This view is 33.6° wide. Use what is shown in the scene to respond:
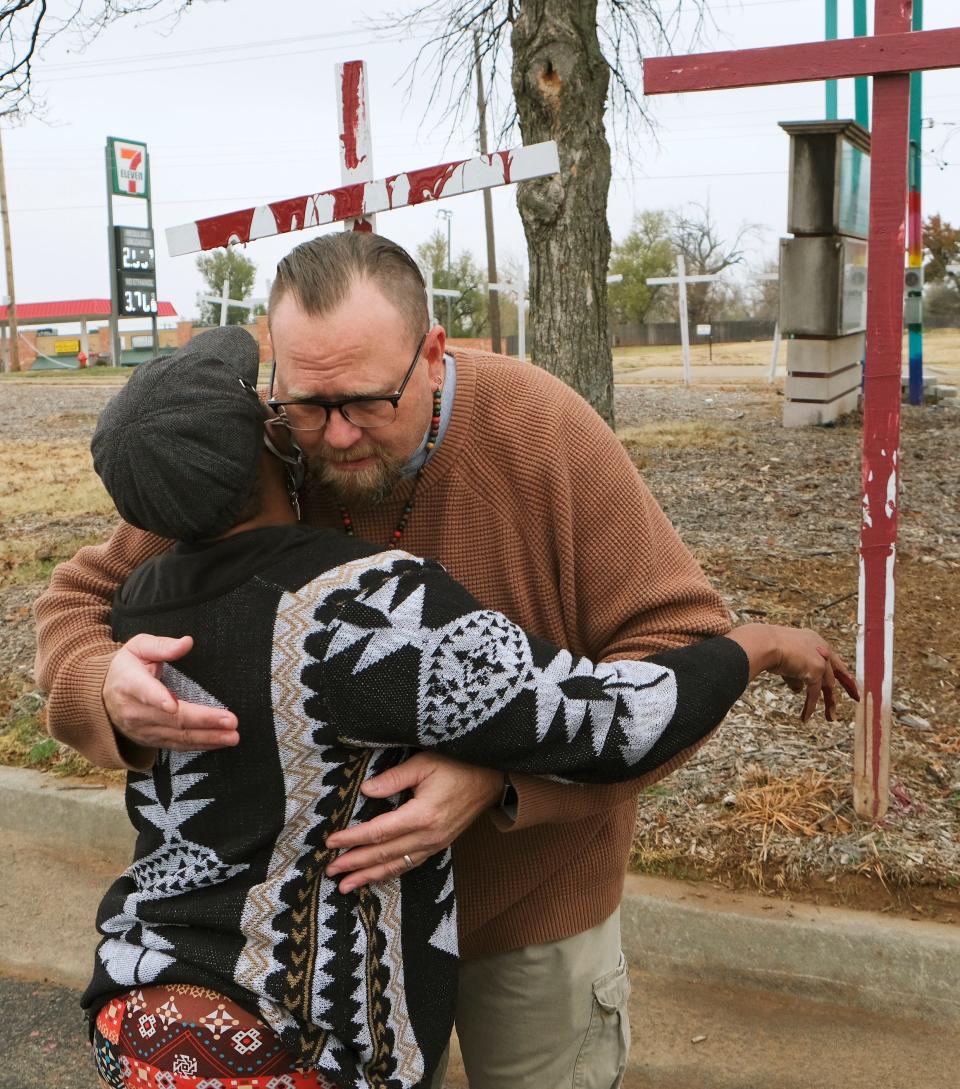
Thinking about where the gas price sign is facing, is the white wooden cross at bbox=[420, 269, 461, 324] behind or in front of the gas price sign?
in front

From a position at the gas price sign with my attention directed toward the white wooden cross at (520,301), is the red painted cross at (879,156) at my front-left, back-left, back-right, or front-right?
front-right

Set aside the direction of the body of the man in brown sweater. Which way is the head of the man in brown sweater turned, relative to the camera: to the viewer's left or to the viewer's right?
to the viewer's left

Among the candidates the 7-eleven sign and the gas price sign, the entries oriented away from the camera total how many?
0

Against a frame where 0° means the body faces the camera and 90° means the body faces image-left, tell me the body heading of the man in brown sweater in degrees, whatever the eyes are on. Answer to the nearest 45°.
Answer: approximately 45°

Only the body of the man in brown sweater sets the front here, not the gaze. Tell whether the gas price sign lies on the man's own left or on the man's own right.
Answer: on the man's own right

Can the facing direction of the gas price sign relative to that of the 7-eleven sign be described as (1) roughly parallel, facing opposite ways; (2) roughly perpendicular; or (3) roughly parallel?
roughly parallel

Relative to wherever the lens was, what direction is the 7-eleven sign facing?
facing the viewer and to the right of the viewer

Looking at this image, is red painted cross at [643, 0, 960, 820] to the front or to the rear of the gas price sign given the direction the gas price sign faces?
to the front
